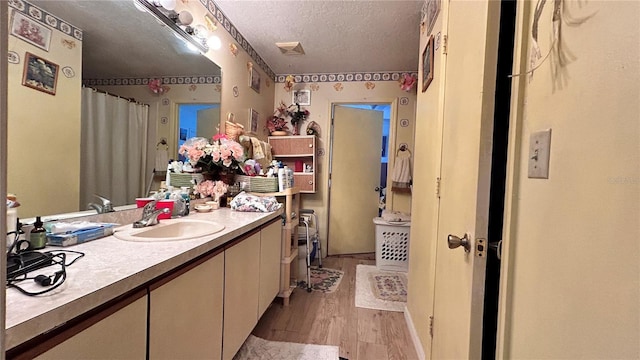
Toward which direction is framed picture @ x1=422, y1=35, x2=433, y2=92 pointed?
to the viewer's left

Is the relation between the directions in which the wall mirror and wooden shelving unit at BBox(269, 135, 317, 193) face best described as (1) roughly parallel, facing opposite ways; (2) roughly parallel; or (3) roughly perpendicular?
roughly perpendicular

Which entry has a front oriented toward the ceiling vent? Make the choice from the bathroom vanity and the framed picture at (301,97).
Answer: the framed picture

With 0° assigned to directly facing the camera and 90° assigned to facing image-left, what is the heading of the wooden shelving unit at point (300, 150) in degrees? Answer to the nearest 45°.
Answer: approximately 0°

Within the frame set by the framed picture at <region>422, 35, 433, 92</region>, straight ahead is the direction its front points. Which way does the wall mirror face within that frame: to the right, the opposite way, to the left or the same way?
the opposite way

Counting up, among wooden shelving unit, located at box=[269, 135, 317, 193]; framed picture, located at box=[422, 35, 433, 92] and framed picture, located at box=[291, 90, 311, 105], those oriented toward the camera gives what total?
2

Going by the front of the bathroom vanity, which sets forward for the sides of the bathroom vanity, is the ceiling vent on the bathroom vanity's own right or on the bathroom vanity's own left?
on the bathroom vanity's own left

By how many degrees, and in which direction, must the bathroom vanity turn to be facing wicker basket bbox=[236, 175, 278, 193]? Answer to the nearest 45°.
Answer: approximately 90° to its left

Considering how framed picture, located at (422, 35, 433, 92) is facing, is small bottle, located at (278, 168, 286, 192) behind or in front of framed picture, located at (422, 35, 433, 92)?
in front

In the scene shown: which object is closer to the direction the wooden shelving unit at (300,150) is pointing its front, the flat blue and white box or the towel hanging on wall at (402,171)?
the flat blue and white box

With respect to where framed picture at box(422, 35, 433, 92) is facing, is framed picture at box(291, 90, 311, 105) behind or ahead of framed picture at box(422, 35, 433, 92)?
ahead

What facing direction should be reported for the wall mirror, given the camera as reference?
facing the viewer and to the right of the viewer

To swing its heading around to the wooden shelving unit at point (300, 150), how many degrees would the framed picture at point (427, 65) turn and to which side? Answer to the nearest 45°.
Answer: approximately 45° to its right
